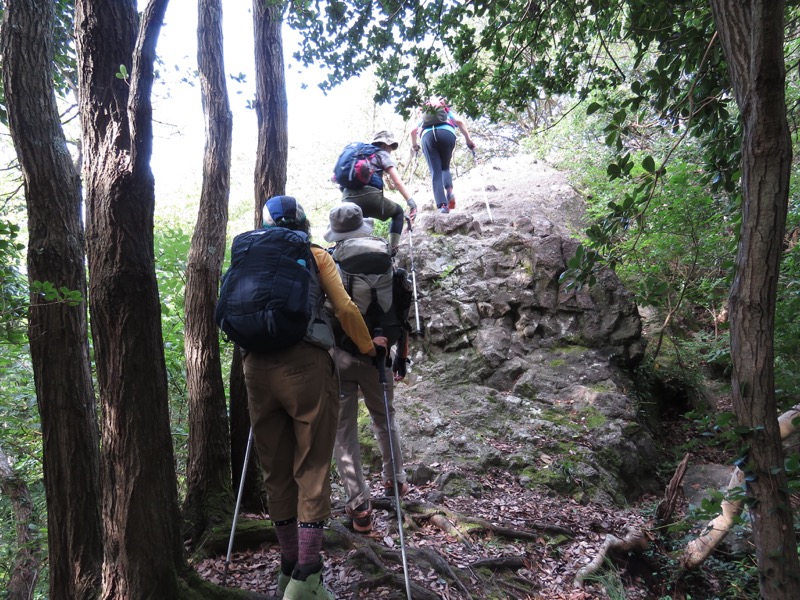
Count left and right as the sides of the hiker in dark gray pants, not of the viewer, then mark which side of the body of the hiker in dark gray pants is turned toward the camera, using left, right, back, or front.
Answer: back

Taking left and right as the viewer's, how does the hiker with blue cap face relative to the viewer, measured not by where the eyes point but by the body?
facing away from the viewer and to the right of the viewer

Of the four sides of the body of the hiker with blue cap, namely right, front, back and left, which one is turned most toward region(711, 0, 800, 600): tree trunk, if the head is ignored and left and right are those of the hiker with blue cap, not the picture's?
right

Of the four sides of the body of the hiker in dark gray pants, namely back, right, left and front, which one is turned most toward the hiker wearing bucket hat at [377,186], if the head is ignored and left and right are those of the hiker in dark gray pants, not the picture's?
back

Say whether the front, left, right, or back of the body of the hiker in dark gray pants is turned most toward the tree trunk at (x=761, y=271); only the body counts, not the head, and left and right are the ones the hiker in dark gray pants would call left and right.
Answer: back

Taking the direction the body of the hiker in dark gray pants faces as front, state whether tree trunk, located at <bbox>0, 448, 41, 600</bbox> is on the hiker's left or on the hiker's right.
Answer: on the hiker's left

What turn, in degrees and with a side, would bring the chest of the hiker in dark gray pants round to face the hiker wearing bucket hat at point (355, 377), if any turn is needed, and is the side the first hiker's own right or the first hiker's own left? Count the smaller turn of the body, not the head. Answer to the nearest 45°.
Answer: approximately 180°
